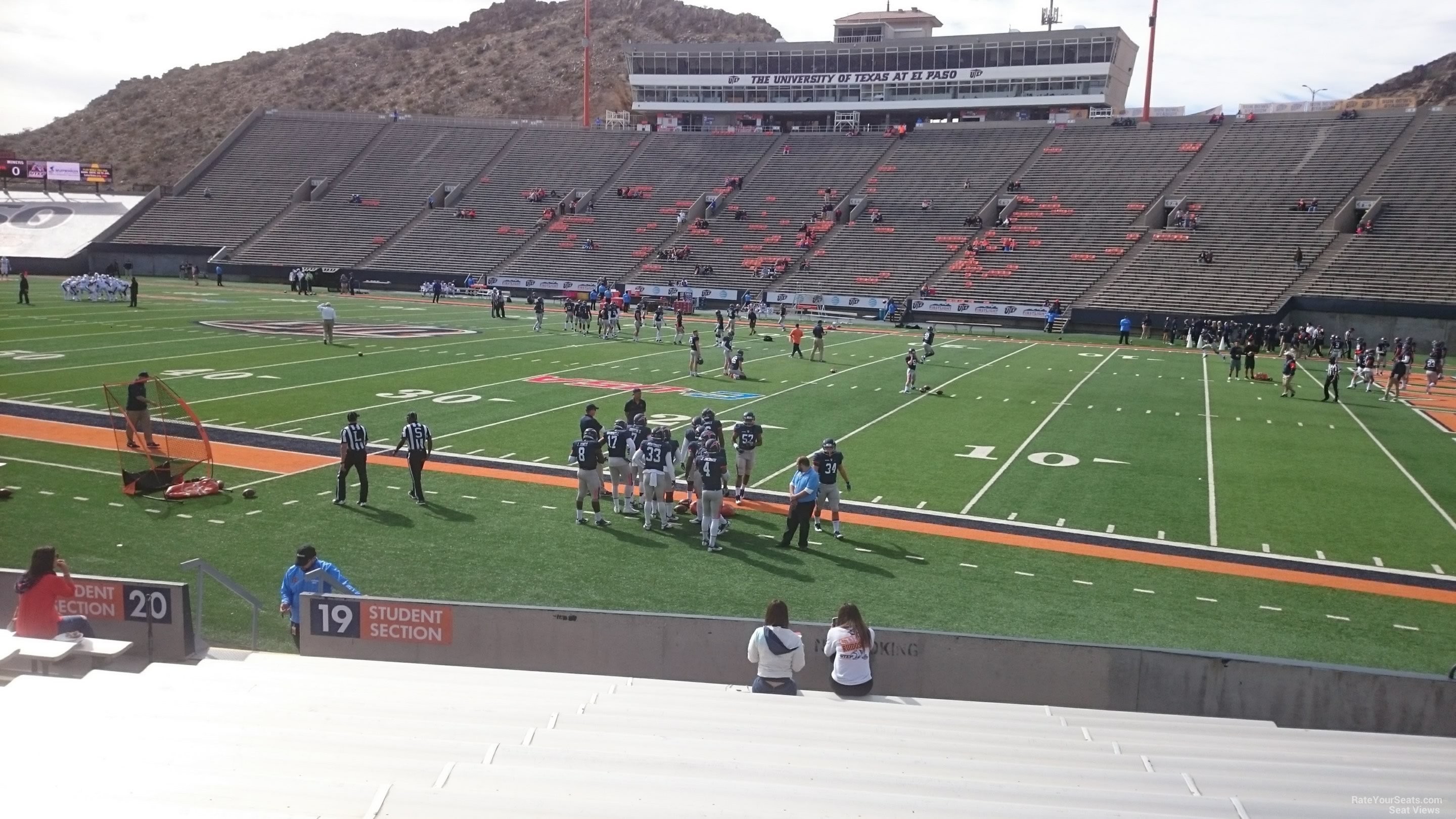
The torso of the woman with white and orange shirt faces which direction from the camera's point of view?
away from the camera

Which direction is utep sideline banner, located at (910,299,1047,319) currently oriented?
toward the camera

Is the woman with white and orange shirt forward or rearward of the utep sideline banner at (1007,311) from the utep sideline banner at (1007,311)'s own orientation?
forward

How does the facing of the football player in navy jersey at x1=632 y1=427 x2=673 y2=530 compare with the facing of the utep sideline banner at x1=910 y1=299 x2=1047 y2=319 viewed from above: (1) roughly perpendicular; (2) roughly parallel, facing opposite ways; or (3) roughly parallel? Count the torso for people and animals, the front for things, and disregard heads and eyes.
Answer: roughly parallel, facing opposite ways

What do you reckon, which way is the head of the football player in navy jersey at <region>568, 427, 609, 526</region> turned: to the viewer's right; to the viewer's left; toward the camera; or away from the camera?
away from the camera

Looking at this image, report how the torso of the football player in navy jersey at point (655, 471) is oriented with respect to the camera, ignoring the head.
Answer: away from the camera

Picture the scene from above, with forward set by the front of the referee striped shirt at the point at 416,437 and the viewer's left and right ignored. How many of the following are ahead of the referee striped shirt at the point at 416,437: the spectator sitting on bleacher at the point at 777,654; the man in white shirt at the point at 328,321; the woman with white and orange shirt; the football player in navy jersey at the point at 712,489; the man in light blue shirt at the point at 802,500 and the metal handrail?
1

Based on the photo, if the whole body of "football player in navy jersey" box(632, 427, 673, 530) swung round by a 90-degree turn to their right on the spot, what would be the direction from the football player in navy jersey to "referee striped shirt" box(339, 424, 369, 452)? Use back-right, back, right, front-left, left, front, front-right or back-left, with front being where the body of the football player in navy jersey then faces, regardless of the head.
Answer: back

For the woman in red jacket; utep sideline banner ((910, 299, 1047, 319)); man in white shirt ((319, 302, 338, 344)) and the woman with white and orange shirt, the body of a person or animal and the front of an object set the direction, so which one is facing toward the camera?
the utep sideline banner

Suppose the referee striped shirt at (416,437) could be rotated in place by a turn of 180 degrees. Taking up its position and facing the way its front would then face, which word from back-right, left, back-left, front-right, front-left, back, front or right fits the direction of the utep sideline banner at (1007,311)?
back-left

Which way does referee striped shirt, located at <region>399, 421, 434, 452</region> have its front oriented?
away from the camera

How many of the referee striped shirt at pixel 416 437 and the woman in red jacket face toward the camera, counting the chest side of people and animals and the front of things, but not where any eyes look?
0

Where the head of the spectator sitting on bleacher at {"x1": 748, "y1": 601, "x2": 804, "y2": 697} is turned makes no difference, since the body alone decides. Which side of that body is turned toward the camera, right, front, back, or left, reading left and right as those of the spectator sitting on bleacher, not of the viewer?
back
